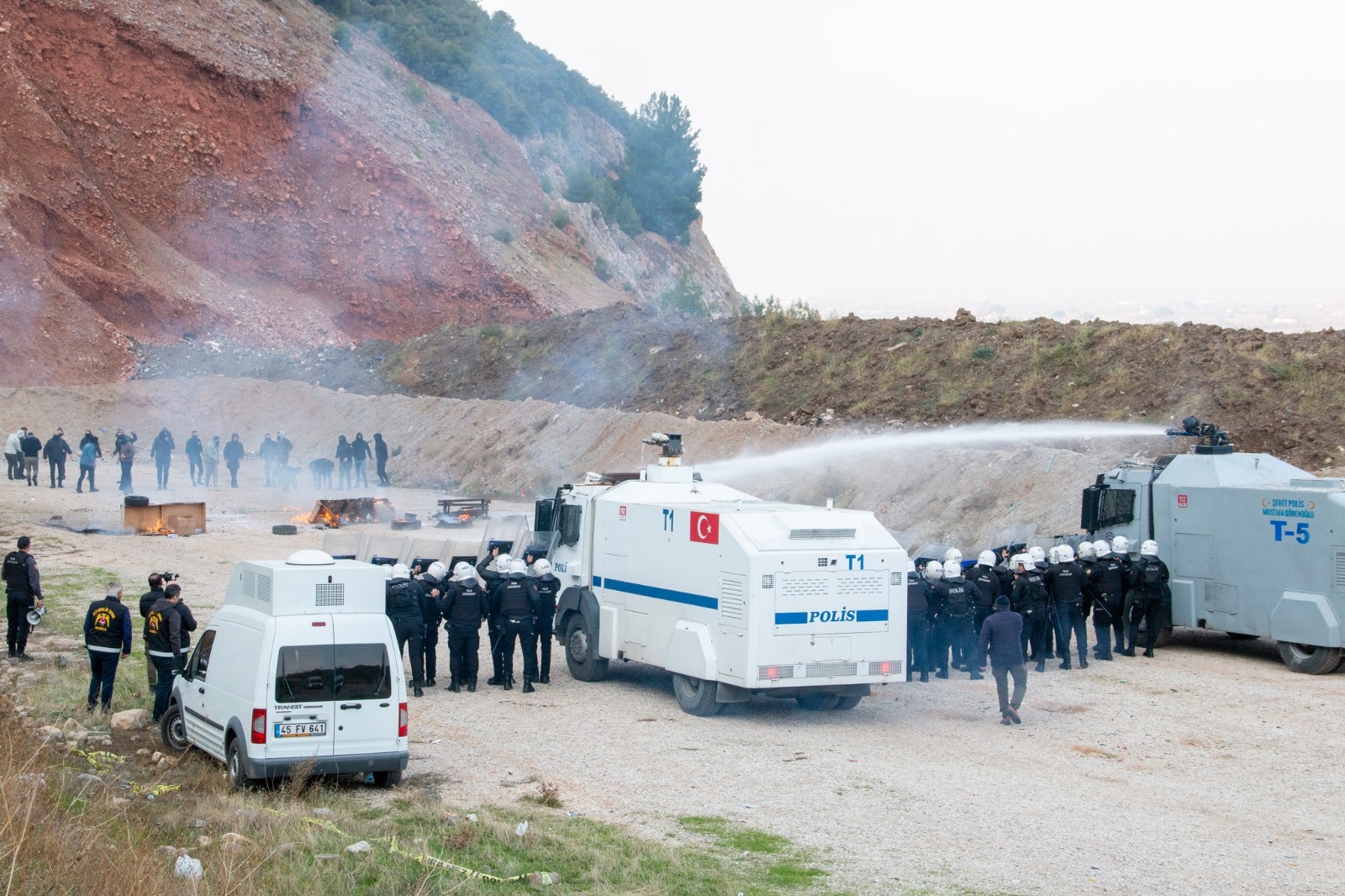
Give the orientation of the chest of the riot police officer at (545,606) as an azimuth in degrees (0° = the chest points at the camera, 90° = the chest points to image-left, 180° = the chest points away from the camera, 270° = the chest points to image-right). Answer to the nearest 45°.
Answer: approximately 180°

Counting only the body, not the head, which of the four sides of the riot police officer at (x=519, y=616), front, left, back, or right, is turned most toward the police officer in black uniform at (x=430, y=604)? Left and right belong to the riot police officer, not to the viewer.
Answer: left

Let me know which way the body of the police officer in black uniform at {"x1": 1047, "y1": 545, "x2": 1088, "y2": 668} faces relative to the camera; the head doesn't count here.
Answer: away from the camera

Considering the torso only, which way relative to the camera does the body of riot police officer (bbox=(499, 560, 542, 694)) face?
away from the camera

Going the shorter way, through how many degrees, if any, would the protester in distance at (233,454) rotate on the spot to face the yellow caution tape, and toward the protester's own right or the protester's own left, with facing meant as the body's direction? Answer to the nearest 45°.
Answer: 0° — they already face it

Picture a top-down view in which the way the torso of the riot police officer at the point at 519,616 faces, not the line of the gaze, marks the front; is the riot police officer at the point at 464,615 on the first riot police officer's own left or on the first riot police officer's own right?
on the first riot police officer's own left

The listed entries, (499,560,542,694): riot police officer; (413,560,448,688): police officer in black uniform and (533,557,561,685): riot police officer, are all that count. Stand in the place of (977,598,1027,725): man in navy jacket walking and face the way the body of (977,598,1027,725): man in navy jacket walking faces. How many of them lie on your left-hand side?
3

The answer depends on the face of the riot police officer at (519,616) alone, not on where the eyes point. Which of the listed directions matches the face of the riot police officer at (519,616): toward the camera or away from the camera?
away from the camera

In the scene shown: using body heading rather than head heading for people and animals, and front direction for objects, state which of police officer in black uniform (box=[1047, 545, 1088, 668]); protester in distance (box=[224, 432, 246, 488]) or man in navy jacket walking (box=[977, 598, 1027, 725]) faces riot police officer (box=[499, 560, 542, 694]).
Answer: the protester in distance

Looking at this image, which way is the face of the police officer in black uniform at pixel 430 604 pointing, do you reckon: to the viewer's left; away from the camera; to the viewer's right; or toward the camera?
away from the camera

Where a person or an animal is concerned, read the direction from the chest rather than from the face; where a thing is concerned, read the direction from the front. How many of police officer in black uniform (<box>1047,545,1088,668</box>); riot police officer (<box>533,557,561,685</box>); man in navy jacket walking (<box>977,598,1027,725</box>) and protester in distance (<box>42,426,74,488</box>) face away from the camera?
3

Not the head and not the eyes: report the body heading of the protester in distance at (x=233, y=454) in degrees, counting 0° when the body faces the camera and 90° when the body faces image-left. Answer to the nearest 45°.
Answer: approximately 0°

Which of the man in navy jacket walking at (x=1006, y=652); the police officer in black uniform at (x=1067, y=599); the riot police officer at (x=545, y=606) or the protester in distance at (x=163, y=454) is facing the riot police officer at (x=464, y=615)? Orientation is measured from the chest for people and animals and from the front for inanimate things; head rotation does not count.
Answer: the protester in distance

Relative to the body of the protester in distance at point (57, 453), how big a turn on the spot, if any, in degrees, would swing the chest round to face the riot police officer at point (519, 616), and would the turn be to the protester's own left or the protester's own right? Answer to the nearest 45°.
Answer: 0° — they already face them
